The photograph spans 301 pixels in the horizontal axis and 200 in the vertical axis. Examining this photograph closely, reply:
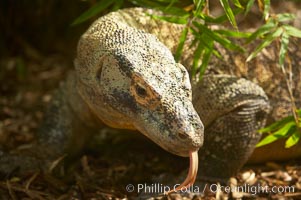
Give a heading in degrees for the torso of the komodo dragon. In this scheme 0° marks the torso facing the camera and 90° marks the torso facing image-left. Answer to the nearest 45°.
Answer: approximately 315°
